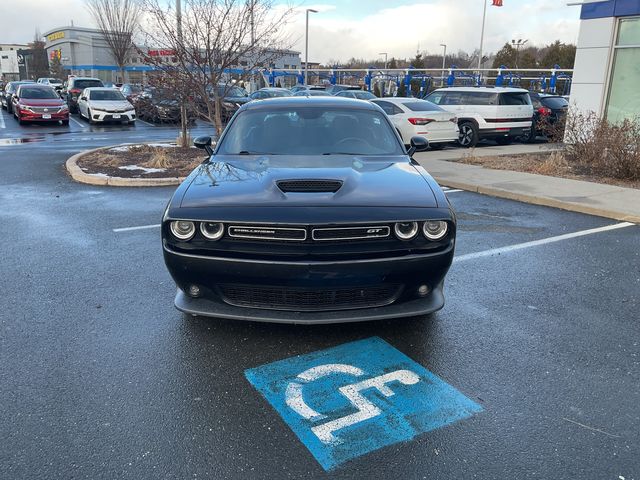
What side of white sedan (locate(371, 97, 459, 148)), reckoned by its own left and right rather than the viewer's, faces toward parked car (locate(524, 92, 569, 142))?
right

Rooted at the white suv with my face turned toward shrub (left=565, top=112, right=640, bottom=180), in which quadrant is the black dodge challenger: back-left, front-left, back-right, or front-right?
front-right

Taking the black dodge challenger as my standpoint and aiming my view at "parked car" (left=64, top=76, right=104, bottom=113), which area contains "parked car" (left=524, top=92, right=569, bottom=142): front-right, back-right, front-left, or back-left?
front-right

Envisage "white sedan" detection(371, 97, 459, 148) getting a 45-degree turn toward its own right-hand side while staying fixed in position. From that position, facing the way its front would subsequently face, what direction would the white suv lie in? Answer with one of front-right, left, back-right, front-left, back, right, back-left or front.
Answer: front-right

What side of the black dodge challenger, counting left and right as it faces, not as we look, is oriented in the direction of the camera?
front
